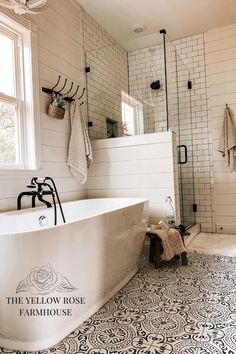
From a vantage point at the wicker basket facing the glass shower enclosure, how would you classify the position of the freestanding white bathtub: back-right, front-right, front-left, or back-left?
back-right

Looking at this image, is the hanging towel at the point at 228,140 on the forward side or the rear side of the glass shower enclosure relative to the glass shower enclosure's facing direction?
on the forward side

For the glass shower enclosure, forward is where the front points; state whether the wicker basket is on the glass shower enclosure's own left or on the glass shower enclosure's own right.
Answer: on the glass shower enclosure's own right
